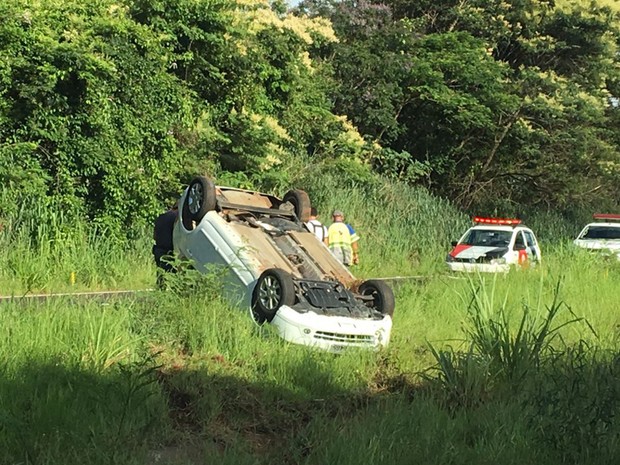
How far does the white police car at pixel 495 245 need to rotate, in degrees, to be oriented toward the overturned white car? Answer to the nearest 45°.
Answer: approximately 45° to its left

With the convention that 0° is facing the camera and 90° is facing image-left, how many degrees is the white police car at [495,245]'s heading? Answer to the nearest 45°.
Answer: approximately 45°

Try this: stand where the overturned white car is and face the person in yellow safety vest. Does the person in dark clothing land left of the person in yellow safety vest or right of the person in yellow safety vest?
left

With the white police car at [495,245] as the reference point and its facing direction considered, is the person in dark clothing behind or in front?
in front

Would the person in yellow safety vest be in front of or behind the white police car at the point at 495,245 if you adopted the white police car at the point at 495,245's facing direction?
in front

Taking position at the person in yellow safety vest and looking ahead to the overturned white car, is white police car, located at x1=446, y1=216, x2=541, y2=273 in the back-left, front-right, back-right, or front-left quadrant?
back-left
